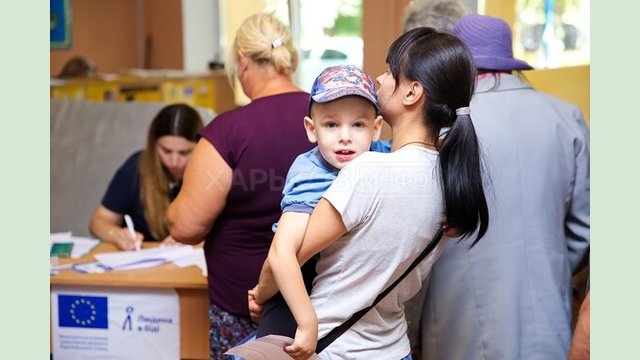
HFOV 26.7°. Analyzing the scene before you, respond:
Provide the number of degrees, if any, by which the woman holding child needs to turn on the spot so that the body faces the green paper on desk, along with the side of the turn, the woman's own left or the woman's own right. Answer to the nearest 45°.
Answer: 0° — they already face it

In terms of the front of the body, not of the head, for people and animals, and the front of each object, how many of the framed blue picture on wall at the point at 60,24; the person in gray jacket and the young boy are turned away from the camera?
1

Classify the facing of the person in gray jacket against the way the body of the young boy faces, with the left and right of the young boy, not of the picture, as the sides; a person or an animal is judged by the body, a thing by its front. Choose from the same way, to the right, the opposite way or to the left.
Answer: the opposite way

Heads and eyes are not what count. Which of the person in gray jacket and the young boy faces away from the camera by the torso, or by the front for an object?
the person in gray jacket

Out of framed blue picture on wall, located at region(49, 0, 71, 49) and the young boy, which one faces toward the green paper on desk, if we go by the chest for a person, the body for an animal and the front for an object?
the framed blue picture on wall

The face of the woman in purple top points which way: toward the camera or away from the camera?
away from the camera

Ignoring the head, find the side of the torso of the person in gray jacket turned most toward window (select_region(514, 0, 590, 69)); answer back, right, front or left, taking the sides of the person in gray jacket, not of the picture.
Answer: front

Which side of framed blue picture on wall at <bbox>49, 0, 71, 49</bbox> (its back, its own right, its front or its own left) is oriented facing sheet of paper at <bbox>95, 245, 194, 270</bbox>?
front

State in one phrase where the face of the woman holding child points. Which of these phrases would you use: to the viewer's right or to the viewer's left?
to the viewer's left

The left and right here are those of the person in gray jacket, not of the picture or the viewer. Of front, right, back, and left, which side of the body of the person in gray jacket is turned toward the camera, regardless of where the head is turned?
back

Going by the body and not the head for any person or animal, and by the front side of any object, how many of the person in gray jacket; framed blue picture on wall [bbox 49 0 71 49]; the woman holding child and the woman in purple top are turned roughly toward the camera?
1

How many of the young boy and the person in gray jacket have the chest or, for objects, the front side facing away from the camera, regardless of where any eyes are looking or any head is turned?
1

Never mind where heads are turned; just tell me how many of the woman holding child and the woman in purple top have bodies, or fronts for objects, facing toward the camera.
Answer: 0

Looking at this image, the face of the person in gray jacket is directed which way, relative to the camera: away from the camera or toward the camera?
away from the camera
